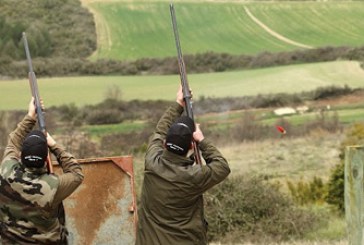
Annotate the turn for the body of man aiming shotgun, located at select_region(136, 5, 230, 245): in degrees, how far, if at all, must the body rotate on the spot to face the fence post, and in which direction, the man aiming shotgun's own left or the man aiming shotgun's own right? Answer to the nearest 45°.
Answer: approximately 90° to the man aiming shotgun's own right

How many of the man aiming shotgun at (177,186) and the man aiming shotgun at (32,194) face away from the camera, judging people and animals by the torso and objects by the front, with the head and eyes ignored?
2

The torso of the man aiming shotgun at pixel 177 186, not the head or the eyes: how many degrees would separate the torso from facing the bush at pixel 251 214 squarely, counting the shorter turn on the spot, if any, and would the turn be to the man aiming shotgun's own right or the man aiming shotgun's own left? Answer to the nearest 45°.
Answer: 0° — they already face it

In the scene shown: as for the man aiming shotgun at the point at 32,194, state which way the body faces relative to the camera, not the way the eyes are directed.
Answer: away from the camera

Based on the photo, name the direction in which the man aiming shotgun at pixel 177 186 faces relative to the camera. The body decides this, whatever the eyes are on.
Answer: away from the camera

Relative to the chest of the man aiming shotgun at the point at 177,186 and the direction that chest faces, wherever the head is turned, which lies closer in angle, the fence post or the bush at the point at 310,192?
the bush

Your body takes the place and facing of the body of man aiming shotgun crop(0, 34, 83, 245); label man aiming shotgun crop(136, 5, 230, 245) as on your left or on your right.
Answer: on your right

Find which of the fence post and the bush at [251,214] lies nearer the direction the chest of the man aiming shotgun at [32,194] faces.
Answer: the bush
